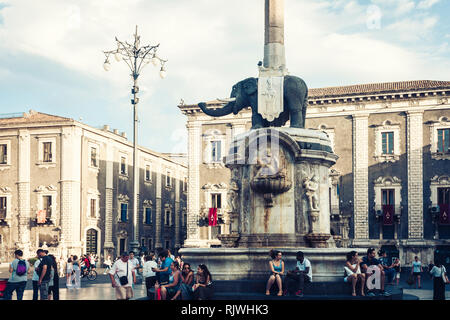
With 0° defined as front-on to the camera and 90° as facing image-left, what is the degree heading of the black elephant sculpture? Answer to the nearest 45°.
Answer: approximately 90°

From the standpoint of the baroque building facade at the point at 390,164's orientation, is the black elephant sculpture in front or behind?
in front

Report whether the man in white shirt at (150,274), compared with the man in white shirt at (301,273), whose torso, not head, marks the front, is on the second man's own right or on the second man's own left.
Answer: on the second man's own right

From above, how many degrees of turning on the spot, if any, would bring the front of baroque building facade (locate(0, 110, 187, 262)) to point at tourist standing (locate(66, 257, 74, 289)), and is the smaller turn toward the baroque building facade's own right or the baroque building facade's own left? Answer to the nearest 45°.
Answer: approximately 45° to the baroque building facade's own right

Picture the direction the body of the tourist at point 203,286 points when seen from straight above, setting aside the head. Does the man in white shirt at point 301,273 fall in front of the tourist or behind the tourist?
behind

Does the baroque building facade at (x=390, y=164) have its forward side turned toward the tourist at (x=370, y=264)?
yes
